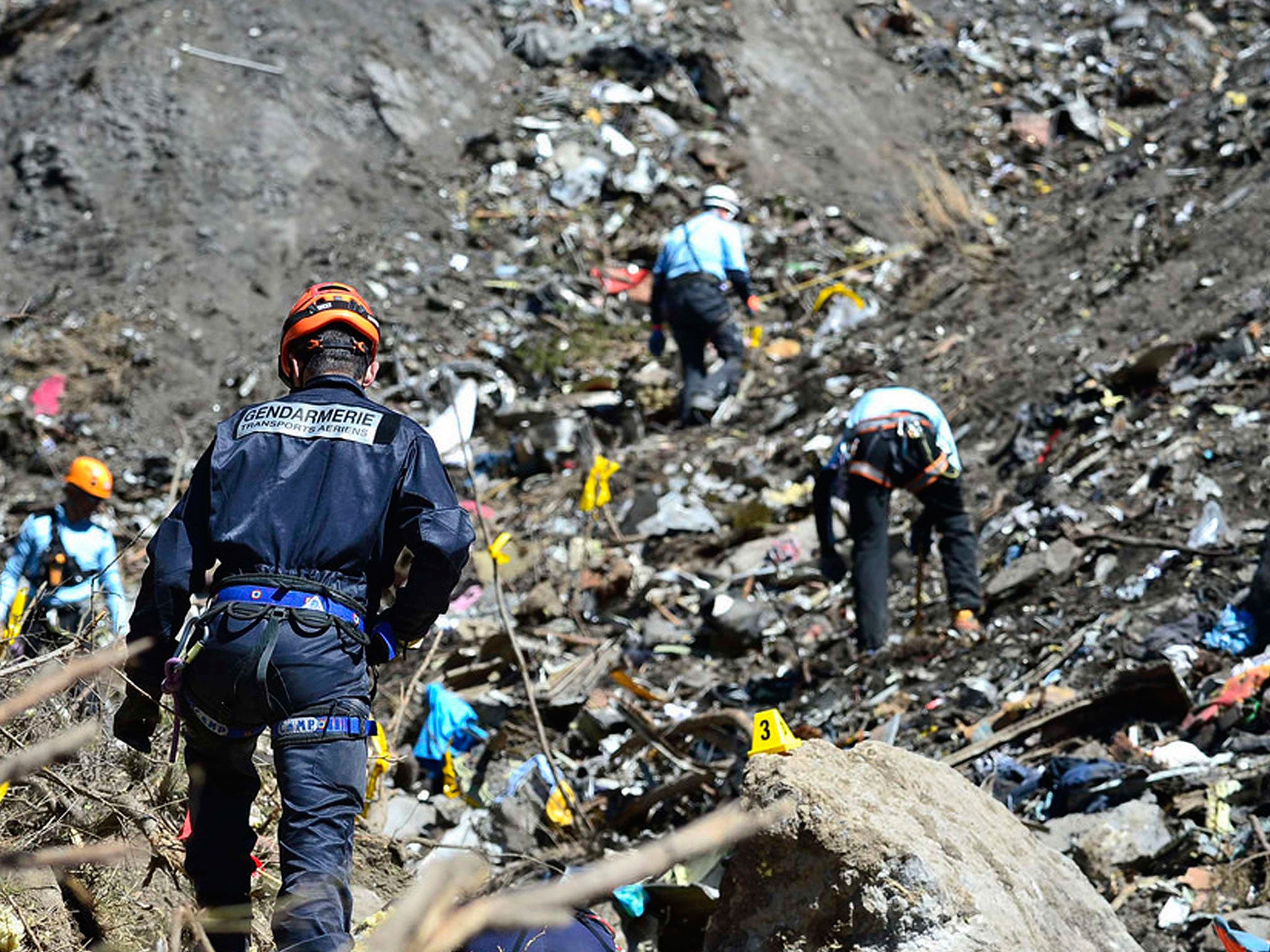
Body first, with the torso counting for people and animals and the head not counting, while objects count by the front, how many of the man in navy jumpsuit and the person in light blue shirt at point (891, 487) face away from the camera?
2

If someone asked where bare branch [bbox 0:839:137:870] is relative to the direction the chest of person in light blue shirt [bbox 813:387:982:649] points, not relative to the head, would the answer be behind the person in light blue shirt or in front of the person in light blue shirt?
behind

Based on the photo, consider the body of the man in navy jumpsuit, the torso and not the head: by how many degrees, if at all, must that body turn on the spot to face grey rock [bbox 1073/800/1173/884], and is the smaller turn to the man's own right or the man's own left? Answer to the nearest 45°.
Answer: approximately 90° to the man's own right

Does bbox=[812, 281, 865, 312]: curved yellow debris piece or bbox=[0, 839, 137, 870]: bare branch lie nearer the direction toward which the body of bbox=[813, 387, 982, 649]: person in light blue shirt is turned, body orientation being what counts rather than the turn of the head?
the curved yellow debris piece

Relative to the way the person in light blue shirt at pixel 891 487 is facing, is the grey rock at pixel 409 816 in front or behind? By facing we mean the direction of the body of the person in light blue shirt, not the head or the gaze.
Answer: behind

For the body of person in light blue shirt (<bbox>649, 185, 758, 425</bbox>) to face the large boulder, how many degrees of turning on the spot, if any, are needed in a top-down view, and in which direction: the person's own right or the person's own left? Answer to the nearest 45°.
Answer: approximately 135° to the person's own right

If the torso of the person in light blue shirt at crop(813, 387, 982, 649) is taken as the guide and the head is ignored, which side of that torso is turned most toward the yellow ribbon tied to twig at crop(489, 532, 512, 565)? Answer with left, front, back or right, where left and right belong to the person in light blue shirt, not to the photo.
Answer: left

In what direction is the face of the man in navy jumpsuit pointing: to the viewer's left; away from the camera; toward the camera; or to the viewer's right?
away from the camera

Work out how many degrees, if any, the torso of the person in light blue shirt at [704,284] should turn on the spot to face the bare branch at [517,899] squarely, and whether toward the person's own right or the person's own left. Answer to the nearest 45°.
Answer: approximately 135° to the person's own right

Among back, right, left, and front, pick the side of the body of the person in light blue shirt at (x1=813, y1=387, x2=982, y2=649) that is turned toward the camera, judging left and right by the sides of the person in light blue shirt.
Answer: back

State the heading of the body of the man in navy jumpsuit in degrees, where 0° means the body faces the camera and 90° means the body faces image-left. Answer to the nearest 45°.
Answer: approximately 180°

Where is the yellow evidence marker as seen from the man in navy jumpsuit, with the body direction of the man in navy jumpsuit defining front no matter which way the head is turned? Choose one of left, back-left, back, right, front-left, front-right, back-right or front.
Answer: right
